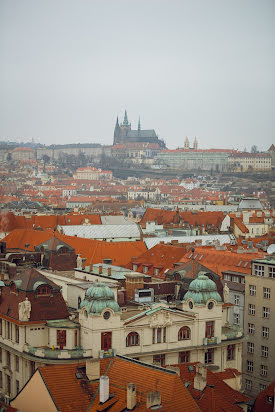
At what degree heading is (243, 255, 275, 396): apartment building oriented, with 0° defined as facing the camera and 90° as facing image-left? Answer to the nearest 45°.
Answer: approximately 45°
